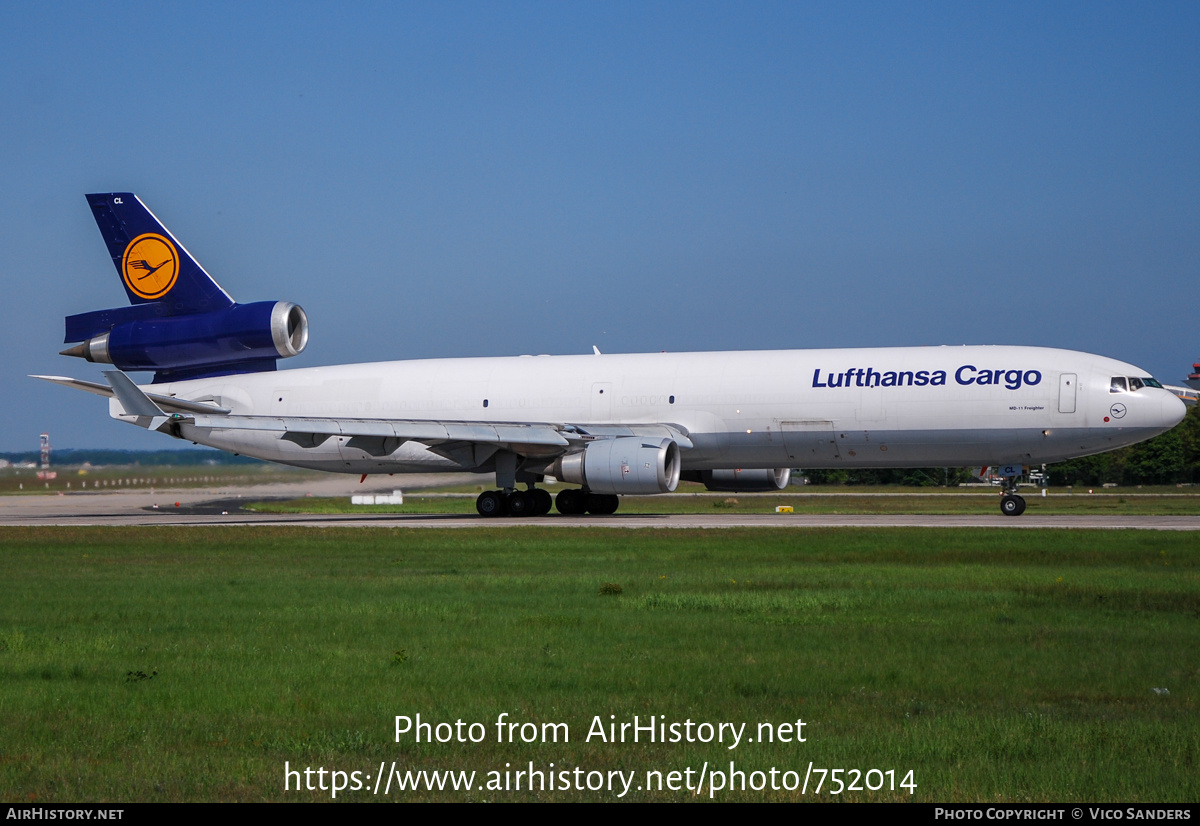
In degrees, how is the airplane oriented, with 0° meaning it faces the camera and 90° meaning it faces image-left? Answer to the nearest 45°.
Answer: approximately 270°
